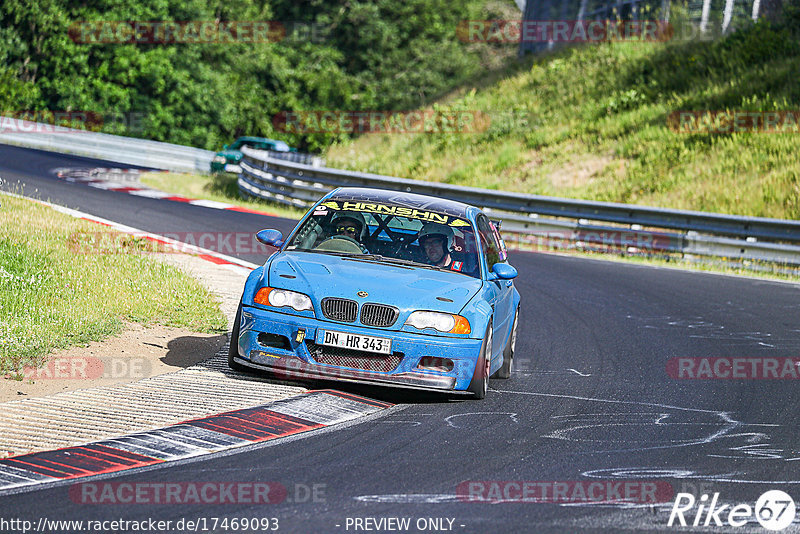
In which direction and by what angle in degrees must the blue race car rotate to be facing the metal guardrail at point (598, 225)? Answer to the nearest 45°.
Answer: approximately 180°

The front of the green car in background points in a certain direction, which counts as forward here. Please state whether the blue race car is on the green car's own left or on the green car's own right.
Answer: on the green car's own left

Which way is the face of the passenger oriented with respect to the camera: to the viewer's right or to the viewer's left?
to the viewer's left

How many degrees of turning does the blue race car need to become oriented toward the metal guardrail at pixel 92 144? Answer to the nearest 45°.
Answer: approximately 180°

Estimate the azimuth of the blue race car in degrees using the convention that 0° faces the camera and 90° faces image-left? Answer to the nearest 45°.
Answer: approximately 0°

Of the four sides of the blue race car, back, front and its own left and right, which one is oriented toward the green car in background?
back

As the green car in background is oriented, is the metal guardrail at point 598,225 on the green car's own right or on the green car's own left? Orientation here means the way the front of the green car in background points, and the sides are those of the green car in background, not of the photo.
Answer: on the green car's own left
